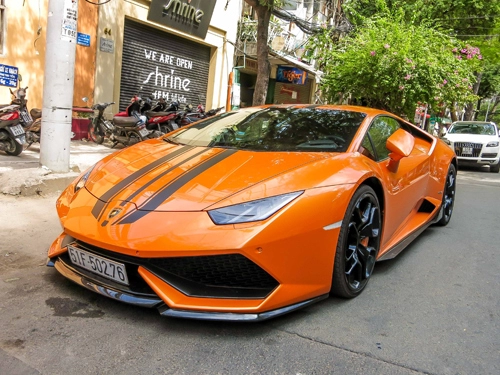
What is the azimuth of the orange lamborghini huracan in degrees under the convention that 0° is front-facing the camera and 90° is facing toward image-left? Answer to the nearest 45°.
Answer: approximately 45°

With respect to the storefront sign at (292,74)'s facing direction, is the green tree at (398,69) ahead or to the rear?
ahead

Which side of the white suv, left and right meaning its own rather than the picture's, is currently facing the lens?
front

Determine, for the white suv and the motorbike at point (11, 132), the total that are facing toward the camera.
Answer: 1

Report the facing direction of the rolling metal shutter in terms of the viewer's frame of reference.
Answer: facing the viewer and to the right of the viewer

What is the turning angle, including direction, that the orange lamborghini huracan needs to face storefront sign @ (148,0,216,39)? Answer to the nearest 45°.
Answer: approximately 135° to its right

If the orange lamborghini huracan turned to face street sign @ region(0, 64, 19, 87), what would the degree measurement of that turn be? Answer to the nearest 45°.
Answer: approximately 90° to its right

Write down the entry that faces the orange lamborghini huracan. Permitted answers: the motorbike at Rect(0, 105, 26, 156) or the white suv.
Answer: the white suv

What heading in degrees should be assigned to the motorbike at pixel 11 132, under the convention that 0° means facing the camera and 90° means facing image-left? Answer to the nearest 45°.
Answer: approximately 135°

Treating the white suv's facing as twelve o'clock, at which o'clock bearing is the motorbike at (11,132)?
The motorbike is roughly at 1 o'clock from the white suv.

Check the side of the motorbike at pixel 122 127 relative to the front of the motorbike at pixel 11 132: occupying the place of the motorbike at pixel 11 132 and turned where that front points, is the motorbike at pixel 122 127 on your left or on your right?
on your right

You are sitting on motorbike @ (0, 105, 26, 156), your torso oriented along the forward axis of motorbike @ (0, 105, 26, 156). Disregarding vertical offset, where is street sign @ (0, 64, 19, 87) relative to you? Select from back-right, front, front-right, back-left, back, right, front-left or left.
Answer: front-right

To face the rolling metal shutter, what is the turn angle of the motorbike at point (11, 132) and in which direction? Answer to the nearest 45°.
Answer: approximately 90° to its right

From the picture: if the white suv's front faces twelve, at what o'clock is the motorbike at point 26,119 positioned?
The motorbike is roughly at 1 o'clock from the white suv.

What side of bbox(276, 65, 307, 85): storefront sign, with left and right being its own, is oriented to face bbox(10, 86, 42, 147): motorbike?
right

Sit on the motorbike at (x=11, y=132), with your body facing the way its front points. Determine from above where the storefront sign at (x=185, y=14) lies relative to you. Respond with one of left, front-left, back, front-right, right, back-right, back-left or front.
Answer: right
